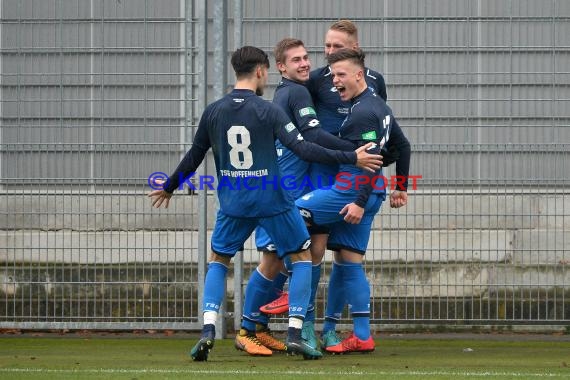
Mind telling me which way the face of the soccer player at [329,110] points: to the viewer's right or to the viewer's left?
to the viewer's left

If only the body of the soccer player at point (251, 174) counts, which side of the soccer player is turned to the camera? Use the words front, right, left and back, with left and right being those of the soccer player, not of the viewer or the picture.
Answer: back

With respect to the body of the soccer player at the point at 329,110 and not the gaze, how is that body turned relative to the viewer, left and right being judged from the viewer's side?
facing the viewer and to the left of the viewer

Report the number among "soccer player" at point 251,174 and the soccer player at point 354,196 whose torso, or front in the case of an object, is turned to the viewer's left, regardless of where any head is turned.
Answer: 1

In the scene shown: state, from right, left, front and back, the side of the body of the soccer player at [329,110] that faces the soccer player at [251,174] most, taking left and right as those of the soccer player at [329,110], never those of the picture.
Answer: front

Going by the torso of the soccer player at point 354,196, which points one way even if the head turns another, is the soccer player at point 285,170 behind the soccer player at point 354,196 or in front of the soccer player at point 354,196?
in front

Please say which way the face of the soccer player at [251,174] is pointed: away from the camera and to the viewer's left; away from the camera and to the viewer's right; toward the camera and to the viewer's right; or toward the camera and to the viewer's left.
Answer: away from the camera and to the viewer's right
